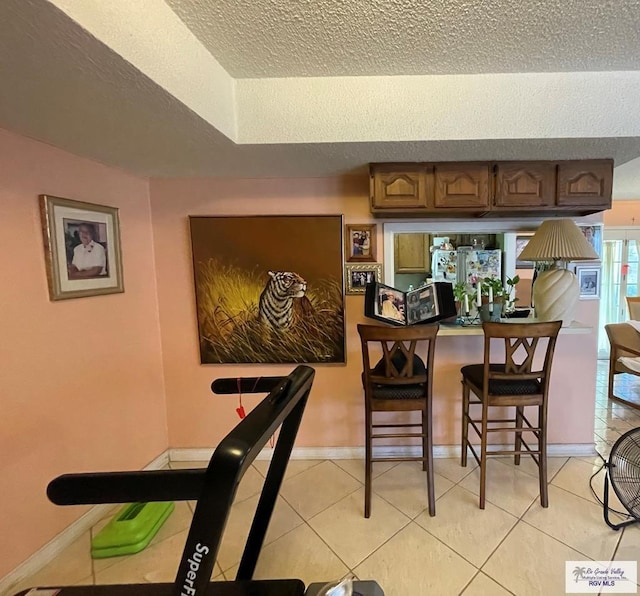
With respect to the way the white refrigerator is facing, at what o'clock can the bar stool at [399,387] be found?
The bar stool is roughly at 1 o'clock from the white refrigerator.

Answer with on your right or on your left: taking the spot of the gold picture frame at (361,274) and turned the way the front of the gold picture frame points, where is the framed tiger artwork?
on your right

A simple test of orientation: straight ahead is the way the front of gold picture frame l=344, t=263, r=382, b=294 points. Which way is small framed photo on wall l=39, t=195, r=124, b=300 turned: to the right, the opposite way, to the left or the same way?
to the left

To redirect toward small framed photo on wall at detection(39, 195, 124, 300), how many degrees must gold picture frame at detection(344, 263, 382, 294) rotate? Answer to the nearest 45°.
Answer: approximately 45° to its right

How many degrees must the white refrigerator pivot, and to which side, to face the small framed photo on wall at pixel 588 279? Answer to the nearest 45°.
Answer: approximately 90° to its left

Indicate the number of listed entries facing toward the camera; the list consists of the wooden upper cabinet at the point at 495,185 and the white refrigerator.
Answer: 2

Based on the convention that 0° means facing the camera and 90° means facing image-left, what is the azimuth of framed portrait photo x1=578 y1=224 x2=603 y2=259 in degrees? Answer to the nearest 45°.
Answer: approximately 0°

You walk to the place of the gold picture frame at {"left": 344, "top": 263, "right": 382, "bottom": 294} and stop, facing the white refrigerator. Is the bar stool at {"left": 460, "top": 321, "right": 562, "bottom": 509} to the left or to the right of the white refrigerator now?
right
